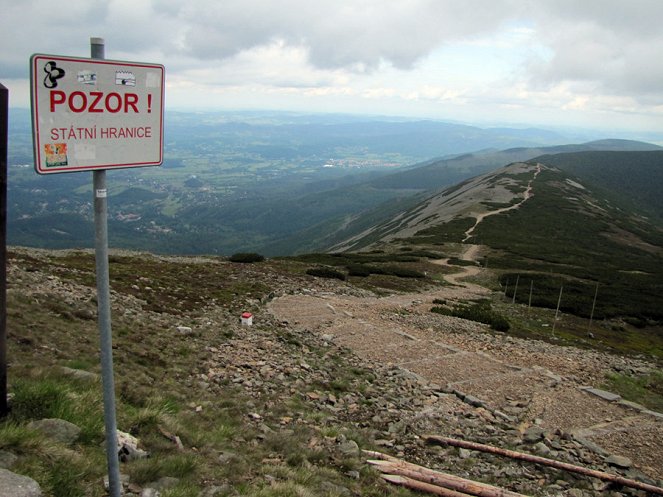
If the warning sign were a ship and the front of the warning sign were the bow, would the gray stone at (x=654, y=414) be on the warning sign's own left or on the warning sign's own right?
on the warning sign's own left

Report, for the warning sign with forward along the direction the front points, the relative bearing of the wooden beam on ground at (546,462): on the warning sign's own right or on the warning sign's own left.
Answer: on the warning sign's own left

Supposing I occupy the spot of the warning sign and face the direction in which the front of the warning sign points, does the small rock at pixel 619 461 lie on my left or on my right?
on my left

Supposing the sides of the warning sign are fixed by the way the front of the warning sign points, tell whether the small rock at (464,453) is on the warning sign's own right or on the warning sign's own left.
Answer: on the warning sign's own left

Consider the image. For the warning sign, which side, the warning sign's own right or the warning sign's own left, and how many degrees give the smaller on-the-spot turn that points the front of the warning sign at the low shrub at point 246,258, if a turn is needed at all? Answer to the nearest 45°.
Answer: approximately 135° to the warning sign's own left

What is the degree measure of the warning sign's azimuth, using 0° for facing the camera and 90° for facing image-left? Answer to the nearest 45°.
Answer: approximately 315°
